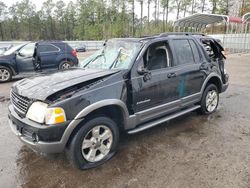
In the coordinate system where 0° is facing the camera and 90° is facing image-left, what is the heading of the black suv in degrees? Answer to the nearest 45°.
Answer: approximately 45°

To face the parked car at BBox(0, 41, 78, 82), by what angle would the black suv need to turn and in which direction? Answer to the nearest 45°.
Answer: approximately 90° to its right
